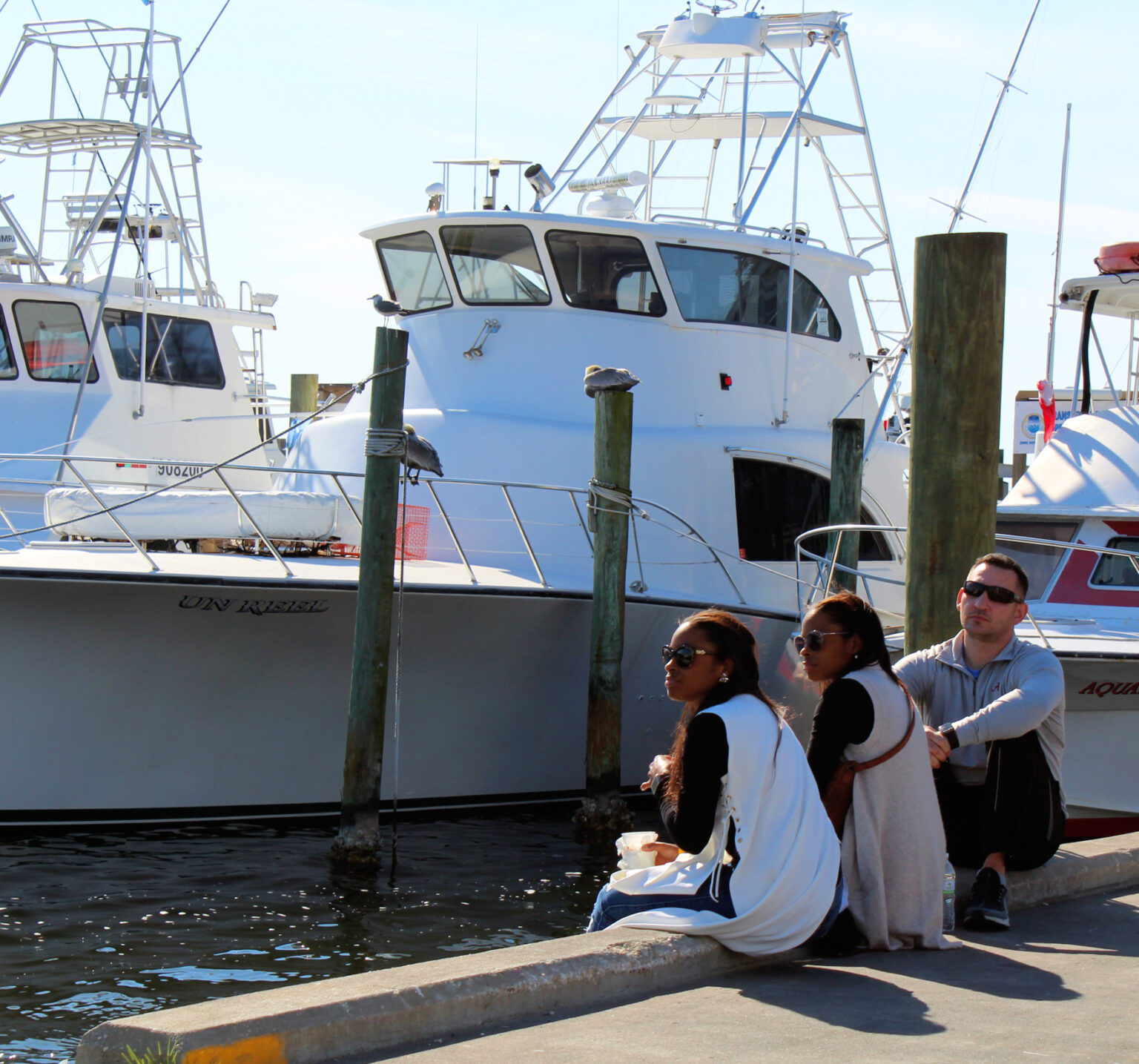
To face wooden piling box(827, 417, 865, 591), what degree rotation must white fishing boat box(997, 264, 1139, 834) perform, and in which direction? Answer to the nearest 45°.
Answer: approximately 45° to its right

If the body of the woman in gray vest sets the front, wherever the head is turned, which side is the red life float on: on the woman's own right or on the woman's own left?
on the woman's own right

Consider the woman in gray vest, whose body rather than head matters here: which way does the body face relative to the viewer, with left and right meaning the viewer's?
facing away from the viewer and to the left of the viewer

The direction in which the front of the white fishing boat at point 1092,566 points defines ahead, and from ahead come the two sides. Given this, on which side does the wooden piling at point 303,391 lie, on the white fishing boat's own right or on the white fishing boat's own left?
on the white fishing boat's own right

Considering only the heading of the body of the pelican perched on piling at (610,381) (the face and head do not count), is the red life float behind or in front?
behind

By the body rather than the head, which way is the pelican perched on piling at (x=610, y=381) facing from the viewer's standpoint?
to the viewer's left

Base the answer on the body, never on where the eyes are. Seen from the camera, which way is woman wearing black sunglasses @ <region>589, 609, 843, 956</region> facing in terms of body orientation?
to the viewer's left

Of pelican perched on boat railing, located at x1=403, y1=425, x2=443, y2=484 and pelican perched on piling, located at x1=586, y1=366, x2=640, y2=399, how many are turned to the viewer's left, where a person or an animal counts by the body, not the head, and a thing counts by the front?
2

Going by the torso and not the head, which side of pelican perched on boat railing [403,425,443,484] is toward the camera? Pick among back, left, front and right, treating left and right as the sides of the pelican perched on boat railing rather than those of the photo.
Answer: left

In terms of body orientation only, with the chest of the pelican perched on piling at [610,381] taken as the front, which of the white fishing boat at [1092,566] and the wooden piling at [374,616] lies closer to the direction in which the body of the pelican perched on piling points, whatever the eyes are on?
the wooden piling

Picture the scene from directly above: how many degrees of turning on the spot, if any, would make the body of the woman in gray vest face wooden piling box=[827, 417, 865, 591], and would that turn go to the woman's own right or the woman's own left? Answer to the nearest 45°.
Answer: approximately 45° to the woman's own right

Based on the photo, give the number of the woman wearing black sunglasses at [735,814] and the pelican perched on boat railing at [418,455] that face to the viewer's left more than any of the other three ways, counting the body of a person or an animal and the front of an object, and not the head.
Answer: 2
